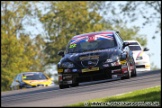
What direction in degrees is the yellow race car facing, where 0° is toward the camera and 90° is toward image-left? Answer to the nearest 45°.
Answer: approximately 315°

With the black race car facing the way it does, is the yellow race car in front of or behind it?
behind

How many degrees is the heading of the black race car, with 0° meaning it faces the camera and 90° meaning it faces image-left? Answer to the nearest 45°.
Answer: approximately 0°

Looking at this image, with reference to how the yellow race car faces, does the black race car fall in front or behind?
in front
